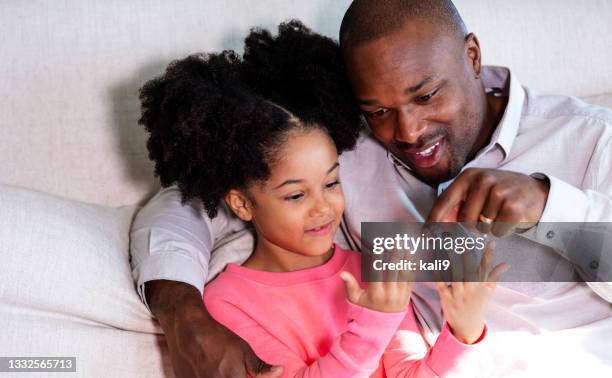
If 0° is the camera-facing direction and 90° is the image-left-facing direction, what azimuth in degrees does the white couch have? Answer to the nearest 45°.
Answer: approximately 0°

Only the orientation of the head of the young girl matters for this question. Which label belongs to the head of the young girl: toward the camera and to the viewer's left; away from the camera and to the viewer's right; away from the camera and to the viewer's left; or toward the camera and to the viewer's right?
toward the camera and to the viewer's right
